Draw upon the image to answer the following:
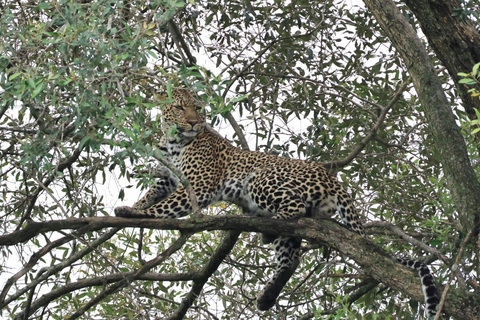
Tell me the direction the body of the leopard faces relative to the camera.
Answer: to the viewer's left

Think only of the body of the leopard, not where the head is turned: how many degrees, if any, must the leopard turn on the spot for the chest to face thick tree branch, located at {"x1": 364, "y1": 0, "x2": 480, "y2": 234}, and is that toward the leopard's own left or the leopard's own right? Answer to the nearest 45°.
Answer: approximately 135° to the leopard's own left

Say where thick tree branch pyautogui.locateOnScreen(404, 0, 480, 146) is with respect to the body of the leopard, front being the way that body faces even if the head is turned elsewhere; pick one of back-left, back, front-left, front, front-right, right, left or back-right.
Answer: back-left

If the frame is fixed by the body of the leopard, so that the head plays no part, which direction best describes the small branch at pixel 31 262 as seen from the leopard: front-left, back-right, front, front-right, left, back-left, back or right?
front-left
